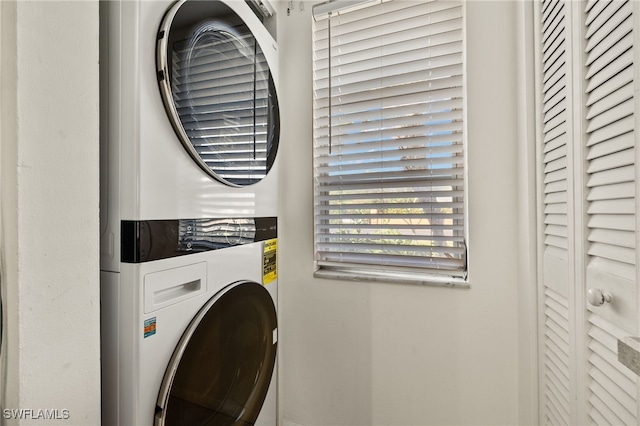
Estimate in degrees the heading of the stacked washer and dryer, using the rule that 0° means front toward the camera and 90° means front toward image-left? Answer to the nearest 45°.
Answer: approximately 315°

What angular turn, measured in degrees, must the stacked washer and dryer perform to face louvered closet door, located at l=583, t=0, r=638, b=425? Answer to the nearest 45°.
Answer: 0° — it already faces it

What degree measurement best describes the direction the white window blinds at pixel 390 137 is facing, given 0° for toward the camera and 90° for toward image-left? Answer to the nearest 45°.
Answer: approximately 0°
